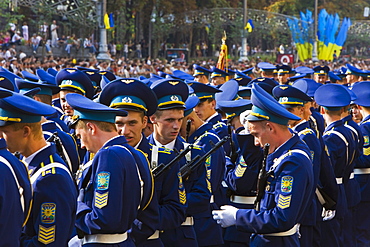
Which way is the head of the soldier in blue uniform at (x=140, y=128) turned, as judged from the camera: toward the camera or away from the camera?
toward the camera

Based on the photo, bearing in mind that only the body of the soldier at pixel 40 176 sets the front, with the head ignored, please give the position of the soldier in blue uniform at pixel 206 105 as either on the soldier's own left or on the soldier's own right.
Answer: on the soldier's own right

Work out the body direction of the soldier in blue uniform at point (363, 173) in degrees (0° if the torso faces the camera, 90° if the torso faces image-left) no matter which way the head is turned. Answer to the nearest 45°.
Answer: approximately 135°

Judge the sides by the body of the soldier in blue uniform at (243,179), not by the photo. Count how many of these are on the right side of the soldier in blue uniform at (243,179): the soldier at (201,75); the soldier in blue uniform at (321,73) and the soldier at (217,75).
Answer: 3

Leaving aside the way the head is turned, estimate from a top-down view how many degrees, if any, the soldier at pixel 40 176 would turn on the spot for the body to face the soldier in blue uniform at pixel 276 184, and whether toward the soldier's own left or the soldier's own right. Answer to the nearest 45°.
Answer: approximately 180°

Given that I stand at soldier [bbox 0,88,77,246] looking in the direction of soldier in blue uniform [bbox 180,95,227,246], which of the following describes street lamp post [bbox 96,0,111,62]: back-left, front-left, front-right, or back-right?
front-left

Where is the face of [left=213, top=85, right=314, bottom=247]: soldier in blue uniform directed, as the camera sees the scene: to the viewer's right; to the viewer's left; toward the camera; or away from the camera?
to the viewer's left

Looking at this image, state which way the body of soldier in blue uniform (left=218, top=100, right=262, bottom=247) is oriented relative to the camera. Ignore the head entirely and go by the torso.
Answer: to the viewer's left

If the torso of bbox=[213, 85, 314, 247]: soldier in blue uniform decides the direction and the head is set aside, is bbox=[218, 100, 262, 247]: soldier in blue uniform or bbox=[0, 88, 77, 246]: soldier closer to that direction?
the soldier

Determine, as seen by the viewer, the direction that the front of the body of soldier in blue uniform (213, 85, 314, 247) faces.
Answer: to the viewer's left

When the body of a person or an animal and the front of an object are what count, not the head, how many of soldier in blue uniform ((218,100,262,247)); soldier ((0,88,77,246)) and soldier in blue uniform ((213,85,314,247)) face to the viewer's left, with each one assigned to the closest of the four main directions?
3

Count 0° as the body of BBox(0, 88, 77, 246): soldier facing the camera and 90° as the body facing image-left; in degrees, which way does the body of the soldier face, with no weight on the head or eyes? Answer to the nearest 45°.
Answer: approximately 90°
